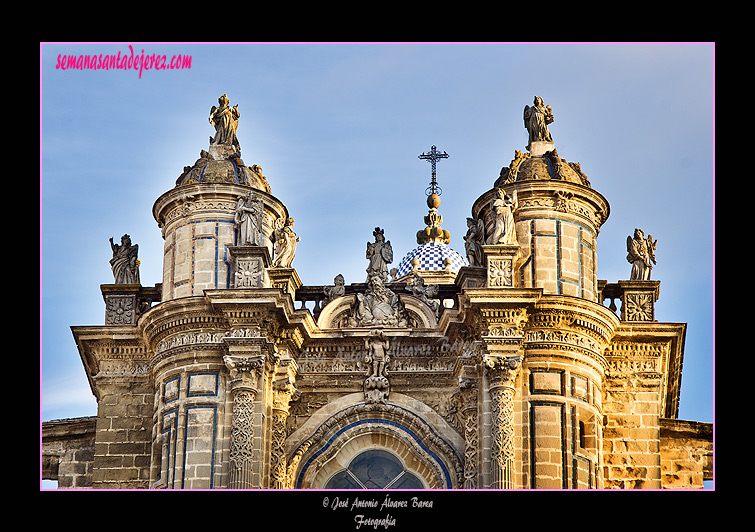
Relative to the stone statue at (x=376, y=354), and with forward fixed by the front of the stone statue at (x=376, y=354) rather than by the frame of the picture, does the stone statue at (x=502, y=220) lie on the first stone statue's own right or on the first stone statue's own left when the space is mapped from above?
on the first stone statue's own left

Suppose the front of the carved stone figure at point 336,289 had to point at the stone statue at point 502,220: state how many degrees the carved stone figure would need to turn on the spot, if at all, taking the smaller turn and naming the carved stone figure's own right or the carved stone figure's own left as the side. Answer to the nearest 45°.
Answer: approximately 90° to the carved stone figure's own left

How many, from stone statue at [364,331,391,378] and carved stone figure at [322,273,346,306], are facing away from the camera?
0

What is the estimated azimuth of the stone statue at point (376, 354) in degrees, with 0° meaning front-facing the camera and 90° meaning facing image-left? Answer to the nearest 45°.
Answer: approximately 0°

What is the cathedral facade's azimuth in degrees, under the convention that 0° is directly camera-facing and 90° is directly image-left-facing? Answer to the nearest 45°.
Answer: approximately 0°
